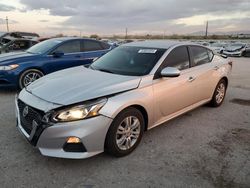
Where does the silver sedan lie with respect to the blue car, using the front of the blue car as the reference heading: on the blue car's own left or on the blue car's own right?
on the blue car's own left

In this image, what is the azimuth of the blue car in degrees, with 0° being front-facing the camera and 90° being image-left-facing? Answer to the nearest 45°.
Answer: approximately 45°

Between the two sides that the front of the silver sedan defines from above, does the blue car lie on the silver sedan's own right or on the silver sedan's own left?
on the silver sedan's own right

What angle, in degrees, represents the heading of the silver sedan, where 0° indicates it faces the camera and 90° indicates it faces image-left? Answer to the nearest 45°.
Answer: approximately 45°
